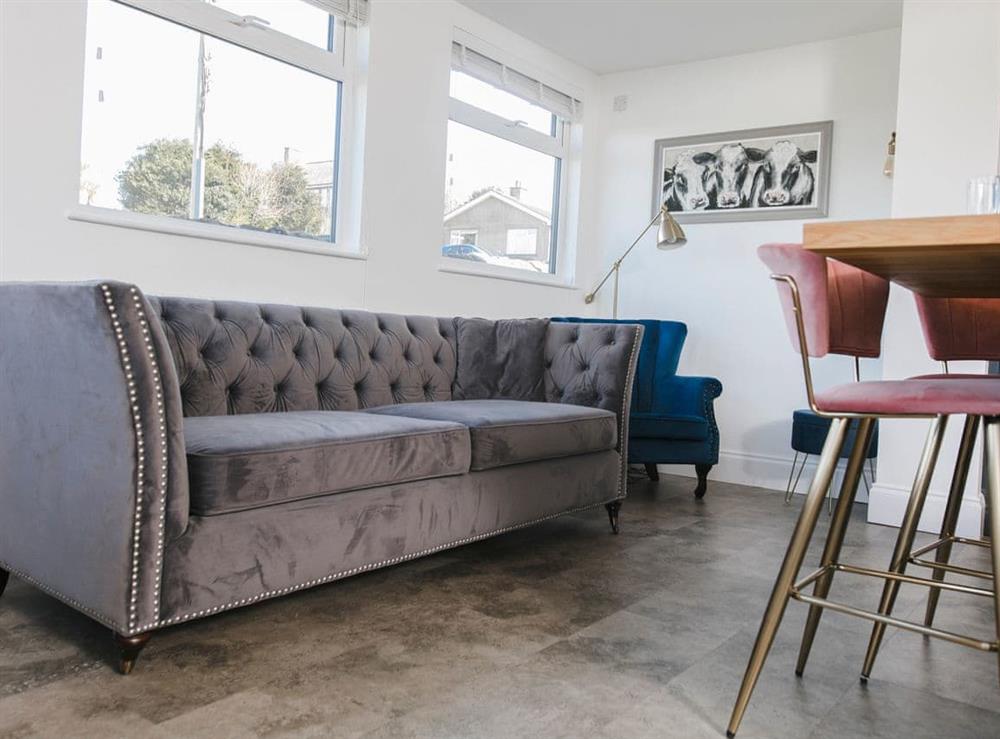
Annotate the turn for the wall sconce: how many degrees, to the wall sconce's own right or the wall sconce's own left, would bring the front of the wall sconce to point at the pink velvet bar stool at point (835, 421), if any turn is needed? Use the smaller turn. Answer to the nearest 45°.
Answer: approximately 90° to the wall sconce's own left

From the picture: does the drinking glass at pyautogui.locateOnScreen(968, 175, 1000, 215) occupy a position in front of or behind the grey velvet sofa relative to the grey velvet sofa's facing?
in front

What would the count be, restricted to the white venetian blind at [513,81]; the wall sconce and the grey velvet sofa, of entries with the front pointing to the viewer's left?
1

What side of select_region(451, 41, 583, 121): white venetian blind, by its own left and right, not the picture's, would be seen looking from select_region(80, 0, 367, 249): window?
right

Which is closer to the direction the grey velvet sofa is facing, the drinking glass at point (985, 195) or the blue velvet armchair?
the drinking glass

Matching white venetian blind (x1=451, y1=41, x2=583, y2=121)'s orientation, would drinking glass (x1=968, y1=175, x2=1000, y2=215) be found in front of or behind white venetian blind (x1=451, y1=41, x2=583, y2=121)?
in front

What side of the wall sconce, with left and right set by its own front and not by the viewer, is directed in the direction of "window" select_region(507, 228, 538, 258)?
front

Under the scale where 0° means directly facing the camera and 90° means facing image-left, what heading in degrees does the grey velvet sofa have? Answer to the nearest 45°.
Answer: approximately 315°

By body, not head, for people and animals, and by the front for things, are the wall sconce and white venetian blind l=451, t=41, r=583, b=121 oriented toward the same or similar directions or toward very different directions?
very different directions

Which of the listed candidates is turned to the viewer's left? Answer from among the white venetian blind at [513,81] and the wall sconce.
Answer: the wall sconce

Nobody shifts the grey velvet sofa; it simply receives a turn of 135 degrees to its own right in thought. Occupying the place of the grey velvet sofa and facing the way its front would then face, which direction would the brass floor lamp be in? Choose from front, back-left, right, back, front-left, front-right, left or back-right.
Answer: back-right

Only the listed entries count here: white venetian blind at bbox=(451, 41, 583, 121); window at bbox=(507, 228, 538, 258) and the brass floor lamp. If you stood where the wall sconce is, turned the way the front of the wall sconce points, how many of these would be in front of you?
3

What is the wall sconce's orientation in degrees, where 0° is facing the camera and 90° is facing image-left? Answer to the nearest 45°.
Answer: approximately 90°

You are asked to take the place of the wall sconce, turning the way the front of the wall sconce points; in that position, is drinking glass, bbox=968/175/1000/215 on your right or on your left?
on your left
